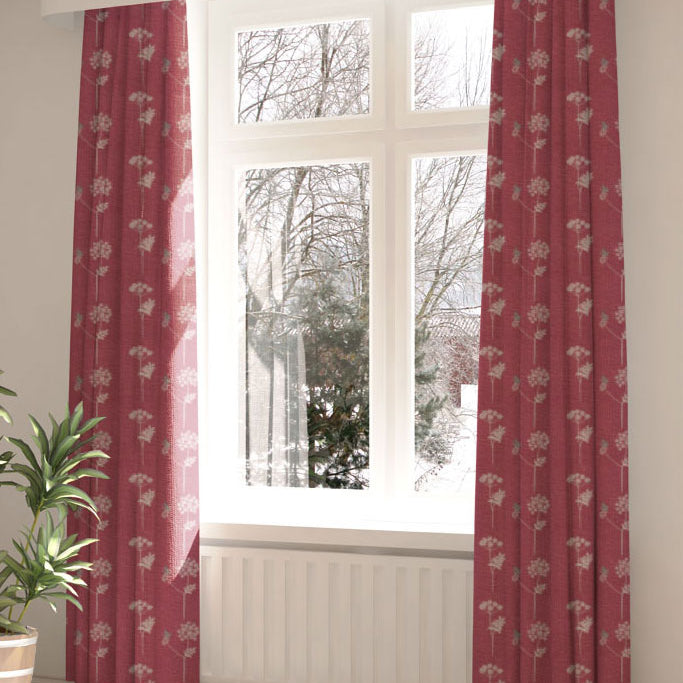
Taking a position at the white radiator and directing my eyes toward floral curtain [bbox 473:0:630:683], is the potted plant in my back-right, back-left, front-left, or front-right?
back-right

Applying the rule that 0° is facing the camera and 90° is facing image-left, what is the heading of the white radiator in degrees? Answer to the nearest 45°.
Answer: approximately 0°

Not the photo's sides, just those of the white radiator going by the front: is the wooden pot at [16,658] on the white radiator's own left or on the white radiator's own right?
on the white radiator's own right

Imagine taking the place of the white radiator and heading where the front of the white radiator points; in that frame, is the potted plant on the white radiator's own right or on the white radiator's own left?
on the white radiator's own right
